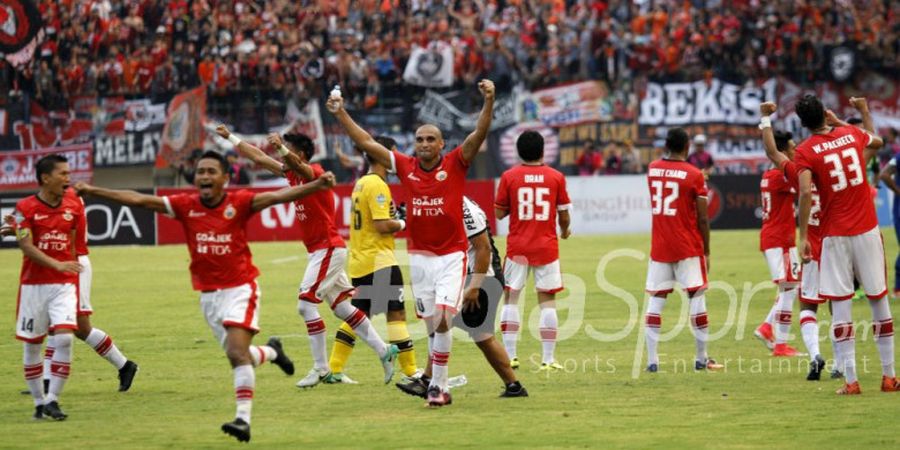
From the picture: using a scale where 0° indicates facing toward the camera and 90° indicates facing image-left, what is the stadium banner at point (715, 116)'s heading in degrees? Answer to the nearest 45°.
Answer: approximately 0°

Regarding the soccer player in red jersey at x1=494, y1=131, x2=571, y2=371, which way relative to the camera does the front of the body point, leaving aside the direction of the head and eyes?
away from the camera

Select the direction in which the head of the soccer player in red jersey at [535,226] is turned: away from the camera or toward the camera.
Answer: away from the camera

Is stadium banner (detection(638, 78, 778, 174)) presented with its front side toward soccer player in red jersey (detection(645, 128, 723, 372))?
yes

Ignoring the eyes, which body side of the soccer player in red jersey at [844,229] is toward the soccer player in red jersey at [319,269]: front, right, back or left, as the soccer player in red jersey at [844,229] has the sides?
left

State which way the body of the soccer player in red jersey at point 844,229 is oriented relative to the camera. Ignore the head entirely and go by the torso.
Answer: away from the camera

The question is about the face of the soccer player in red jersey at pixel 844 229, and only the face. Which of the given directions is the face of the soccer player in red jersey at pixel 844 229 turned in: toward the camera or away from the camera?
away from the camera

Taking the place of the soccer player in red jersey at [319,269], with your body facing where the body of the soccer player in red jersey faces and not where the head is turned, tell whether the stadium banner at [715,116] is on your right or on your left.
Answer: on your right
